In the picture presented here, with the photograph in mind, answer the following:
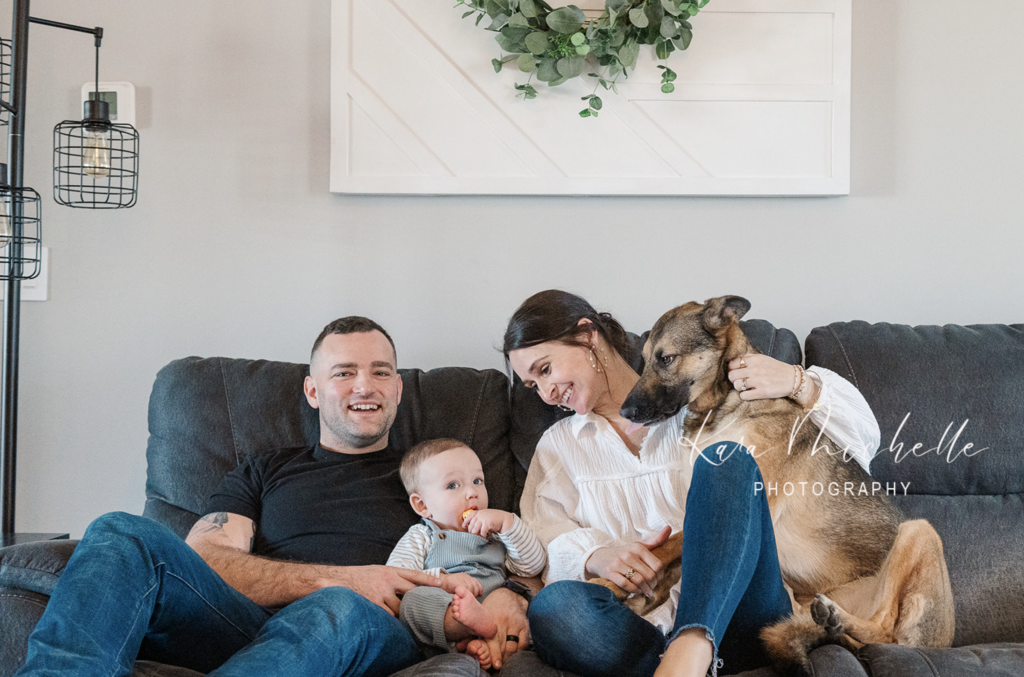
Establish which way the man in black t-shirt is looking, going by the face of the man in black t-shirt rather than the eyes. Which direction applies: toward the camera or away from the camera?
toward the camera

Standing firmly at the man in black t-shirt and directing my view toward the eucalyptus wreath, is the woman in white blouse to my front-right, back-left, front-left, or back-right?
front-right

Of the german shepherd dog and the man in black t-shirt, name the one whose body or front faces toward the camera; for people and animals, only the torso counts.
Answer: the man in black t-shirt

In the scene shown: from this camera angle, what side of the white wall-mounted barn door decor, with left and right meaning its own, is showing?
front

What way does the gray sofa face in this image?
toward the camera

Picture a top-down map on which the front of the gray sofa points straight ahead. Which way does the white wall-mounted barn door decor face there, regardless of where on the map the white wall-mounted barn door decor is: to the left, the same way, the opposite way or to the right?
the same way

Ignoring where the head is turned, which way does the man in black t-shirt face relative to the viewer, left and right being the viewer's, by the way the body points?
facing the viewer
